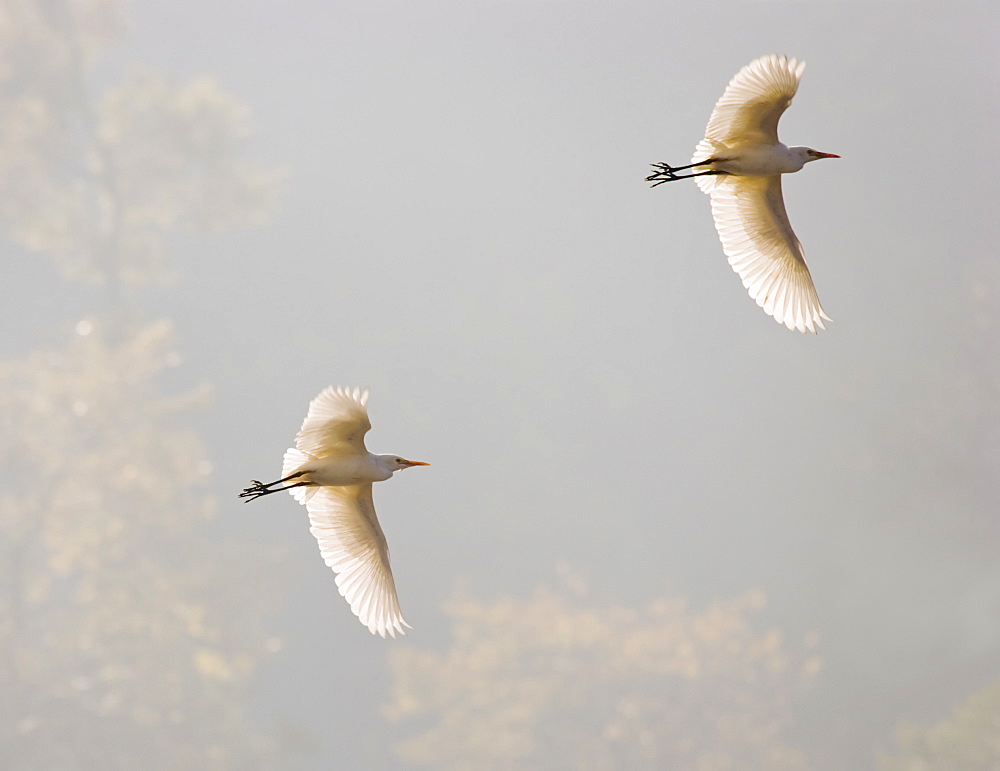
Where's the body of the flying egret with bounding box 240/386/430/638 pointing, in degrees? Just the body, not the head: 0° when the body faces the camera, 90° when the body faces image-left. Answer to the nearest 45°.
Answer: approximately 270°

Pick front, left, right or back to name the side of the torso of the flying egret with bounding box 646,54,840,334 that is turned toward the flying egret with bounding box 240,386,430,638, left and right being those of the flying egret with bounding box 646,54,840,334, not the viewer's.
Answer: back

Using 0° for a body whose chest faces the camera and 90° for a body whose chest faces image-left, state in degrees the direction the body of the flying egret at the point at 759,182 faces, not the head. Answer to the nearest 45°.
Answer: approximately 270°

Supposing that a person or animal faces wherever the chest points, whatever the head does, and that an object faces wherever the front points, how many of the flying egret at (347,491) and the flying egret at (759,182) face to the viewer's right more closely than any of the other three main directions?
2

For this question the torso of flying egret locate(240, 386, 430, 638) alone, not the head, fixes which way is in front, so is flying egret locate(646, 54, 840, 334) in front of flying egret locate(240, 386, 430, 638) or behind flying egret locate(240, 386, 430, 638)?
in front
